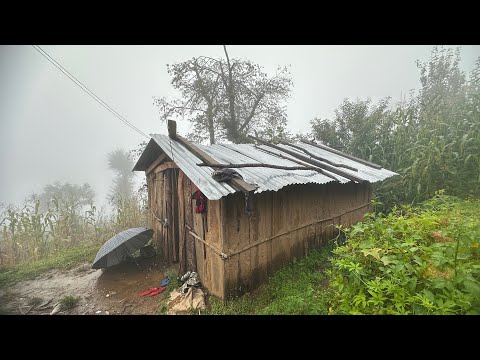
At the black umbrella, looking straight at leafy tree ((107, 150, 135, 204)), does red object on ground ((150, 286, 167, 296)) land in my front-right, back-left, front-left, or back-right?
back-right

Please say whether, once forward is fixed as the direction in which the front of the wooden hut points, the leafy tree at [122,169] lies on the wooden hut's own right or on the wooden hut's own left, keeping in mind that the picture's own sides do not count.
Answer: on the wooden hut's own right

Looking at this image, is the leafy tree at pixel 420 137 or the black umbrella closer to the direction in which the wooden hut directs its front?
the black umbrella

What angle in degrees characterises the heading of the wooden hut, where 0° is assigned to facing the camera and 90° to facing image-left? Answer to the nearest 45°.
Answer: approximately 45°

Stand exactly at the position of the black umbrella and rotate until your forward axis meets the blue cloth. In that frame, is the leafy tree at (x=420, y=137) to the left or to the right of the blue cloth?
left

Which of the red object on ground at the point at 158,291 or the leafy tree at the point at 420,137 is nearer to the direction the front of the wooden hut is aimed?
the red object on ground

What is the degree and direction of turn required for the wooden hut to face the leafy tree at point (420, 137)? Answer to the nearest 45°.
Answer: approximately 180°

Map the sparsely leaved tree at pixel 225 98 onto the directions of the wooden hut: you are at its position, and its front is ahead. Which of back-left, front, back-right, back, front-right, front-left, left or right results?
back-right
